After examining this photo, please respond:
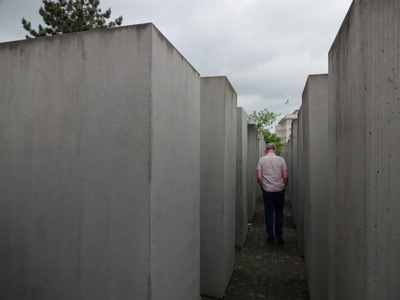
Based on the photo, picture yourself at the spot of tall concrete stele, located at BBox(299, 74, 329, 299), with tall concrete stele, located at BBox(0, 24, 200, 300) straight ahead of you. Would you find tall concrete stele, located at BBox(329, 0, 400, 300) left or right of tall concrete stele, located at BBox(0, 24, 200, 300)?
left

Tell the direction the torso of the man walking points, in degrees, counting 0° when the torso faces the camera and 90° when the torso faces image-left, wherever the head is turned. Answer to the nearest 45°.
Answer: approximately 180°

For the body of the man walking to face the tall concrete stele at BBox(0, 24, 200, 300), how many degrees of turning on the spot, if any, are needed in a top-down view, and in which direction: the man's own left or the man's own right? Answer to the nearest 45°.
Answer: approximately 180°

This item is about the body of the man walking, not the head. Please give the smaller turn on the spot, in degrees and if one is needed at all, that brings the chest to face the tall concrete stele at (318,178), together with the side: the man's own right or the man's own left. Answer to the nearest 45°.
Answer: approximately 180°

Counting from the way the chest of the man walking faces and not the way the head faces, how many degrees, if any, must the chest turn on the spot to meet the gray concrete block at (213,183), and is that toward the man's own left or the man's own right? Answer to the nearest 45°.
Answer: approximately 180°

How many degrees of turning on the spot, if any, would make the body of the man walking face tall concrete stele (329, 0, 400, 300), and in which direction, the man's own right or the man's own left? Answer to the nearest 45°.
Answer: approximately 180°
